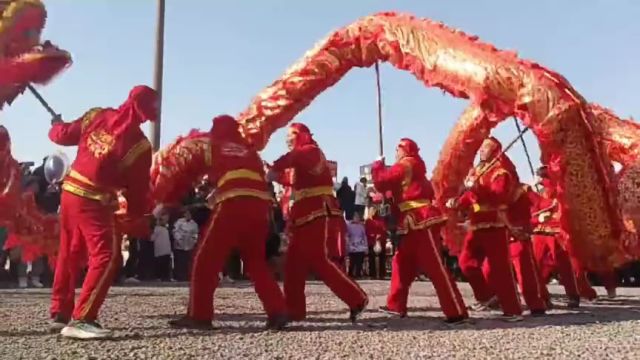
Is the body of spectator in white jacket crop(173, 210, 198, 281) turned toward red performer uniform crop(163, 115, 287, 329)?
yes

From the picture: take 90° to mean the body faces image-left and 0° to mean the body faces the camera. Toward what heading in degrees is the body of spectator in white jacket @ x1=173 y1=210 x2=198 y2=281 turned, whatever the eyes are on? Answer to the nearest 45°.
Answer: approximately 0°

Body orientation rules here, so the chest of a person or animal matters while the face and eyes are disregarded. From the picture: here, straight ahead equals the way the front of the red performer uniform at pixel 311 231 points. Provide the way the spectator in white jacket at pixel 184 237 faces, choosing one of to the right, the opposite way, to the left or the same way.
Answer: to the left

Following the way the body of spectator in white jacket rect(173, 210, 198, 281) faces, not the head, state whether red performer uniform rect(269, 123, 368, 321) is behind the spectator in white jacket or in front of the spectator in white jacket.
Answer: in front

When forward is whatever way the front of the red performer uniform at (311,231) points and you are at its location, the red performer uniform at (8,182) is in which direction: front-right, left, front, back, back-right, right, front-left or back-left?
front

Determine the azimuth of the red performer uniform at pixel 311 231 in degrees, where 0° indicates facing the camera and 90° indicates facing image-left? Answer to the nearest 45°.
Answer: approximately 90°

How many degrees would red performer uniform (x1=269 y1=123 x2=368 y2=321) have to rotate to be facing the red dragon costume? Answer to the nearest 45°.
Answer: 0° — it already faces it

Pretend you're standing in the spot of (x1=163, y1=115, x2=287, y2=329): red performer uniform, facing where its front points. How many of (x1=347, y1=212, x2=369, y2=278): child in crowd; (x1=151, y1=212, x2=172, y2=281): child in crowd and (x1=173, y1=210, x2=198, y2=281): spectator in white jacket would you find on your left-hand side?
0

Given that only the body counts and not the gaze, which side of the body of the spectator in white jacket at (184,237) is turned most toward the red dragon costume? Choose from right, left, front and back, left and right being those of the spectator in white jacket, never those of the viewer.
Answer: front

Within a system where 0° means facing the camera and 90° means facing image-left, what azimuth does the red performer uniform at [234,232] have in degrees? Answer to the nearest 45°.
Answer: approximately 135°

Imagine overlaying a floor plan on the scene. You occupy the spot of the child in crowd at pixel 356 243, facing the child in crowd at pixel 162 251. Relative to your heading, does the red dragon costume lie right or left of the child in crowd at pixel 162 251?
left

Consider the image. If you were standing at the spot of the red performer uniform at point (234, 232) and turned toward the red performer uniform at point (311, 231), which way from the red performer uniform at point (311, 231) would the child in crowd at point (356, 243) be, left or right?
left
